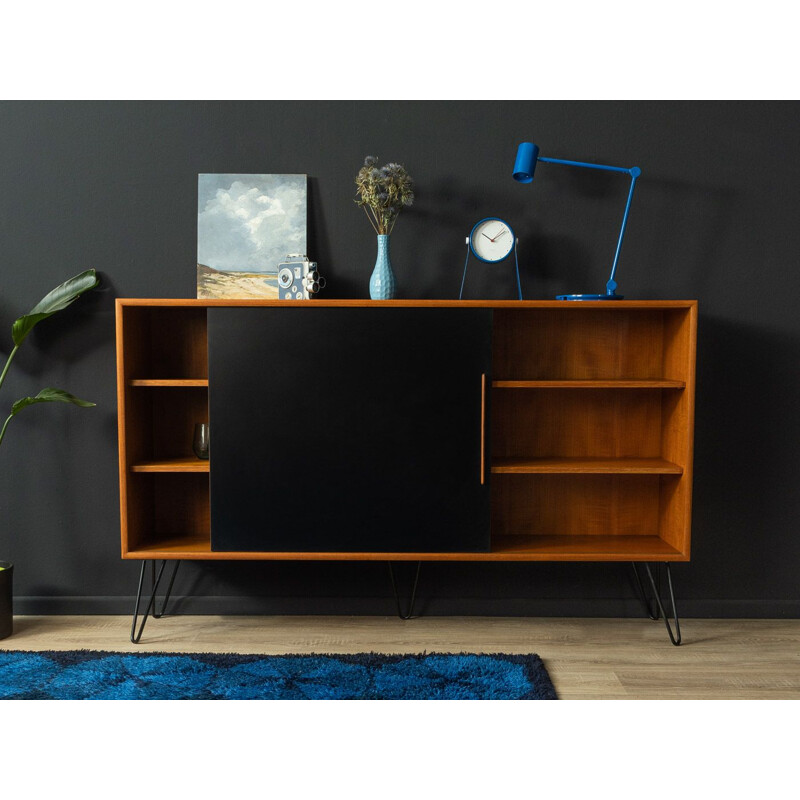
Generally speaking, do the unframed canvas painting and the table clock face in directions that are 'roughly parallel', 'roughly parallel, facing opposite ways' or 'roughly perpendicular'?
roughly parallel

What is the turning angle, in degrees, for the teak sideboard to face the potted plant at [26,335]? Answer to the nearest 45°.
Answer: approximately 90° to its right

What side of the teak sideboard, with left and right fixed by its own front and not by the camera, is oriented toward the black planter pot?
right

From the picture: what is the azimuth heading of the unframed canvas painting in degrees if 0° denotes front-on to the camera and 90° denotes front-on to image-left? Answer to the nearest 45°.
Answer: approximately 0°

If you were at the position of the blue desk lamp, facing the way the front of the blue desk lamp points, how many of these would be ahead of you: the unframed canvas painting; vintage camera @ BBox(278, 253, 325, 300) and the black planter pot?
3

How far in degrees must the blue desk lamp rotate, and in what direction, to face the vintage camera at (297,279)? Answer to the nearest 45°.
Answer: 0° — it already faces it

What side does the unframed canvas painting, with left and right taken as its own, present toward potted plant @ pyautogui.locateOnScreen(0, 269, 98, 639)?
right

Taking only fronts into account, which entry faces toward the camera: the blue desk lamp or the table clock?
the table clock

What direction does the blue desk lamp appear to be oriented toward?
to the viewer's left

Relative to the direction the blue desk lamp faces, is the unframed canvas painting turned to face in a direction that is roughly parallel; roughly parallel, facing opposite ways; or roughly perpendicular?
roughly perpendicular

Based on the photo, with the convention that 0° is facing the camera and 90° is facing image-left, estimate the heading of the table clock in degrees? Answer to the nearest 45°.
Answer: approximately 0°
